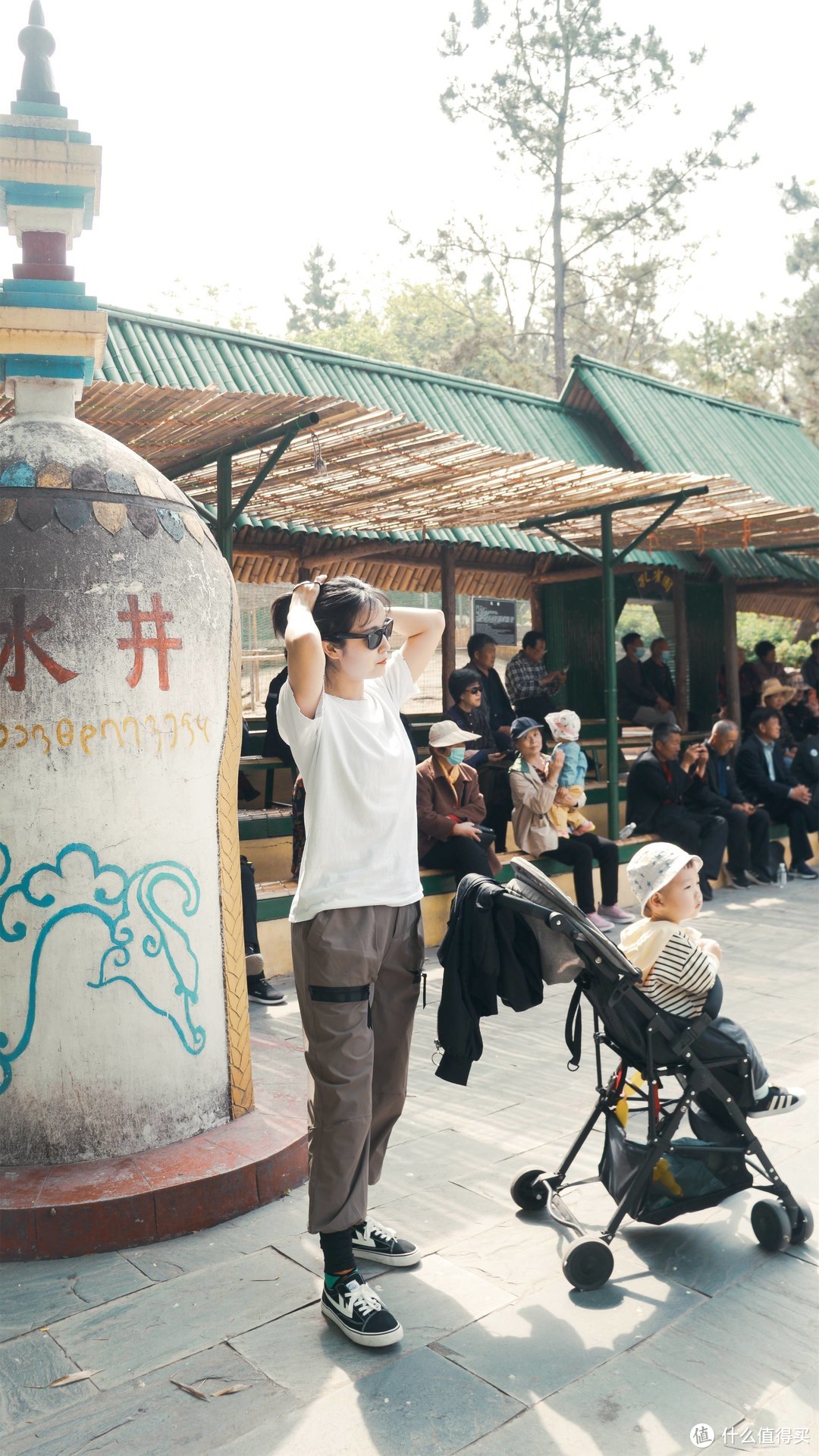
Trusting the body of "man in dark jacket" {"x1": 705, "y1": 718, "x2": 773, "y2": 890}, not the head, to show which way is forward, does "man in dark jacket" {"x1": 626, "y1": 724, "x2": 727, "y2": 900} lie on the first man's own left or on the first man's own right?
on the first man's own right

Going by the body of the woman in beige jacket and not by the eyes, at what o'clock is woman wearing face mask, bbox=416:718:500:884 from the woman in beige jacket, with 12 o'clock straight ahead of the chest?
The woman wearing face mask is roughly at 3 o'clock from the woman in beige jacket.

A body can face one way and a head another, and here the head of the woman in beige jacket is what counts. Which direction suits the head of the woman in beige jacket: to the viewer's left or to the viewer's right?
to the viewer's right

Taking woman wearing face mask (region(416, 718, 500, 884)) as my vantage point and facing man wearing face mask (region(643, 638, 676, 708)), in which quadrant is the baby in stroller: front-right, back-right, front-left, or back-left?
back-right

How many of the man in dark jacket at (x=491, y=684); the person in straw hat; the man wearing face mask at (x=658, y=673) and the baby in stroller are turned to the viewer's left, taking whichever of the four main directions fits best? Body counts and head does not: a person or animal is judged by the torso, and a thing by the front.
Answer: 0

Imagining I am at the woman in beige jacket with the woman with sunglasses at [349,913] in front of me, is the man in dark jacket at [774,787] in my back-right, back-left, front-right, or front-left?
back-left

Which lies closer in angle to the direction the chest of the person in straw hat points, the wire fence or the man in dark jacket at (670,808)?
the man in dark jacket

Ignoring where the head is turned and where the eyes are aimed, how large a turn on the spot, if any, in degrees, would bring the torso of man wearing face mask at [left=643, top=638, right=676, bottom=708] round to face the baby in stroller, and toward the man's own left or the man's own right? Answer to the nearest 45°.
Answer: approximately 45° to the man's own right

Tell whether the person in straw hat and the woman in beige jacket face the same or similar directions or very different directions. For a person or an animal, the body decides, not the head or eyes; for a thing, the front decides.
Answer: same or similar directions

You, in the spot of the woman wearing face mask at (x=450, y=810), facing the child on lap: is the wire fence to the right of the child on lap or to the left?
left

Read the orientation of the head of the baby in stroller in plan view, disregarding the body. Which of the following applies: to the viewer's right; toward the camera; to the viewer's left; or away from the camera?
to the viewer's right

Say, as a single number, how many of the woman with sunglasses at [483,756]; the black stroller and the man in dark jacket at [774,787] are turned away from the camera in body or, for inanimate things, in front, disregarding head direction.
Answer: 0

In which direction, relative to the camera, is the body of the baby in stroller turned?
to the viewer's right

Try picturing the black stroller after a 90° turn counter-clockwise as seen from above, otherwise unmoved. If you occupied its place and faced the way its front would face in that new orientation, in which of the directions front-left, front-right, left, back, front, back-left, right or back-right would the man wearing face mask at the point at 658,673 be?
front
